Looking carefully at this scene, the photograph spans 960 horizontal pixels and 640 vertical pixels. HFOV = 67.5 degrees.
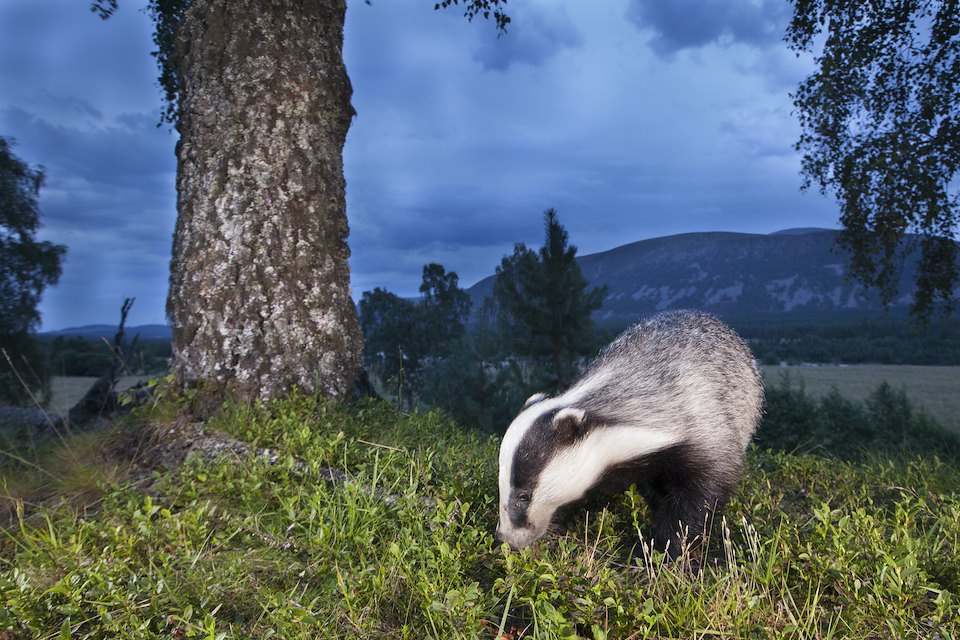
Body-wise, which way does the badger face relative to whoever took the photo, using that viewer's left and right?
facing the viewer and to the left of the viewer

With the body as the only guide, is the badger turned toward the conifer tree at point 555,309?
no
